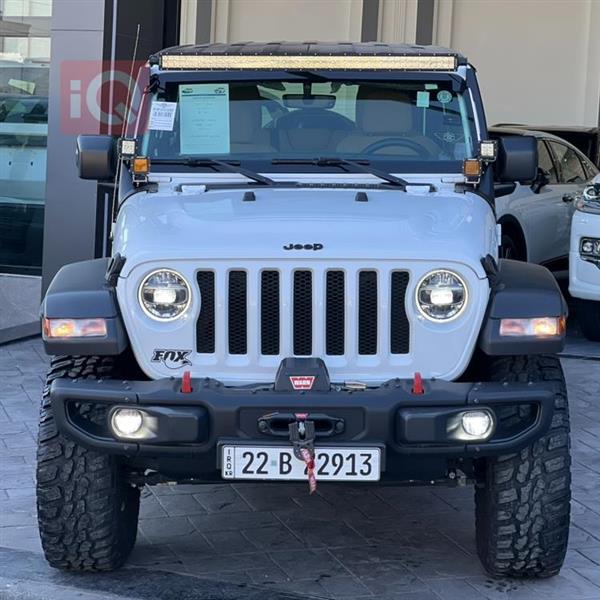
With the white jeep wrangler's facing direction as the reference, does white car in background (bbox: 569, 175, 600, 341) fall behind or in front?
behind

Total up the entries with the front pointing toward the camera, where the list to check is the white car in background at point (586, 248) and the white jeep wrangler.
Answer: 2

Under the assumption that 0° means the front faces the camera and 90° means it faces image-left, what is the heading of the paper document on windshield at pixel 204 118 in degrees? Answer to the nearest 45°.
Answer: approximately 0°
